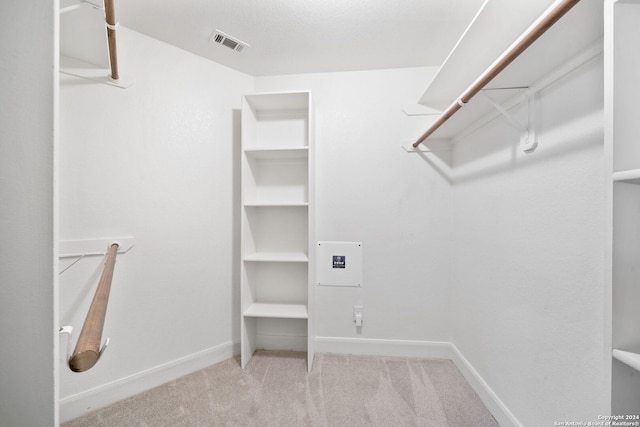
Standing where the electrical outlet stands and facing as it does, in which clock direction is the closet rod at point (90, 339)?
The closet rod is roughly at 1 o'clock from the electrical outlet.

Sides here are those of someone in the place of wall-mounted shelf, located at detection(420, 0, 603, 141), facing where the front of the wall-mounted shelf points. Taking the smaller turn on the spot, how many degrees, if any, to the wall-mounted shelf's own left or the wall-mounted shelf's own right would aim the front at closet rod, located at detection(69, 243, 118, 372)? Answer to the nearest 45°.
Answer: approximately 45° to the wall-mounted shelf's own left

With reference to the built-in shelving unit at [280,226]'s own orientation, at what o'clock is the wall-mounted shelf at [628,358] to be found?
The wall-mounted shelf is roughly at 11 o'clock from the built-in shelving unit.

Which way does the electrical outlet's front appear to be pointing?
toward the camera

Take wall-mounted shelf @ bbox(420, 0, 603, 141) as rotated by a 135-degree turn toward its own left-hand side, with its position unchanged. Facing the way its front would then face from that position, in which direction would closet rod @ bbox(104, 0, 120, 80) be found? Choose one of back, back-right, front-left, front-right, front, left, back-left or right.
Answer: right

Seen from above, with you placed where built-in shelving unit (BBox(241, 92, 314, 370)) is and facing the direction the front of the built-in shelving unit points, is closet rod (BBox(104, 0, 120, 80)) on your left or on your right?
on your right

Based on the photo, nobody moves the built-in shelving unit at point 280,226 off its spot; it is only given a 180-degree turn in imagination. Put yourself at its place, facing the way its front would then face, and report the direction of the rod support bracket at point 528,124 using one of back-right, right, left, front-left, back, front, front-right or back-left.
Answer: back-right

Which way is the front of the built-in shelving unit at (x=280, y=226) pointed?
toward the camera

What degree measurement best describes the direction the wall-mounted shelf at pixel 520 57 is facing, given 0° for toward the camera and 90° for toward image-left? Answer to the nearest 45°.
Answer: approximately 90°

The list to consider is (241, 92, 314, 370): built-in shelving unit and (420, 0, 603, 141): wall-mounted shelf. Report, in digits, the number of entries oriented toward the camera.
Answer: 1

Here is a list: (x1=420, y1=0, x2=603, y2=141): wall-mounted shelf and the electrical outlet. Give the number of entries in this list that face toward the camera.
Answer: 1
